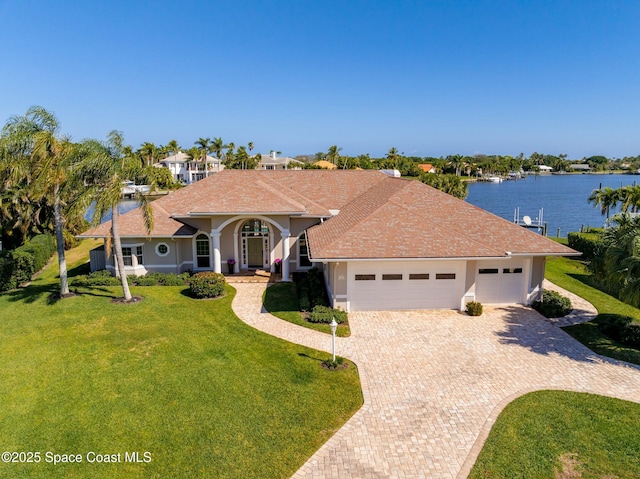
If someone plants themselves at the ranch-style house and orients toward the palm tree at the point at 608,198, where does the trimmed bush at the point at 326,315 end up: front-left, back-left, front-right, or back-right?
back-right

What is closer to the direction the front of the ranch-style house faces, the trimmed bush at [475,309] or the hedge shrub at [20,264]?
the trimmed bush

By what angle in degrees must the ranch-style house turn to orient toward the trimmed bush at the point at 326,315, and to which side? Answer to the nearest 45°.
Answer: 0° — it already faces it

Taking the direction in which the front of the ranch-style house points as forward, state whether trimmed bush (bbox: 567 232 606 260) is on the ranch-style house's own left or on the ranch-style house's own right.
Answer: on the ranch-style house's own left

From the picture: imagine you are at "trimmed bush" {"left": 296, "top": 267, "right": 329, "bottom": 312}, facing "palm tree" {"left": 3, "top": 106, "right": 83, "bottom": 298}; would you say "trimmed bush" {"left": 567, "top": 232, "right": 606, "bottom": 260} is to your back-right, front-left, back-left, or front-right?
back-right

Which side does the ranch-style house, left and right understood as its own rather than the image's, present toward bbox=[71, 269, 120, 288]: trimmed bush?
right

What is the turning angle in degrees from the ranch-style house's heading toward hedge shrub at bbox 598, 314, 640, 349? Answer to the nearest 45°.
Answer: approximately 45° to its left

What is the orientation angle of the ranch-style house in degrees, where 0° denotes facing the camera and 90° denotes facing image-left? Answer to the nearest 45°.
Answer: approximately 0°

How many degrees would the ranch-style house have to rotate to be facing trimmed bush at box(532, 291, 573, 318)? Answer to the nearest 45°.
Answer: approximately 45° to its left

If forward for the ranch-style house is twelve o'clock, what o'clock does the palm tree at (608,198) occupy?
The palm tree is roughly at 8 o'clock from the ranch-style house.

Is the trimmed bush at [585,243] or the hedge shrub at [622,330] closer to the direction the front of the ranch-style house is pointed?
the hedge shrub

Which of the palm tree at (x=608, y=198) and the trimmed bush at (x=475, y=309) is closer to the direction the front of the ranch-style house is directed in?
the trimmed bush
